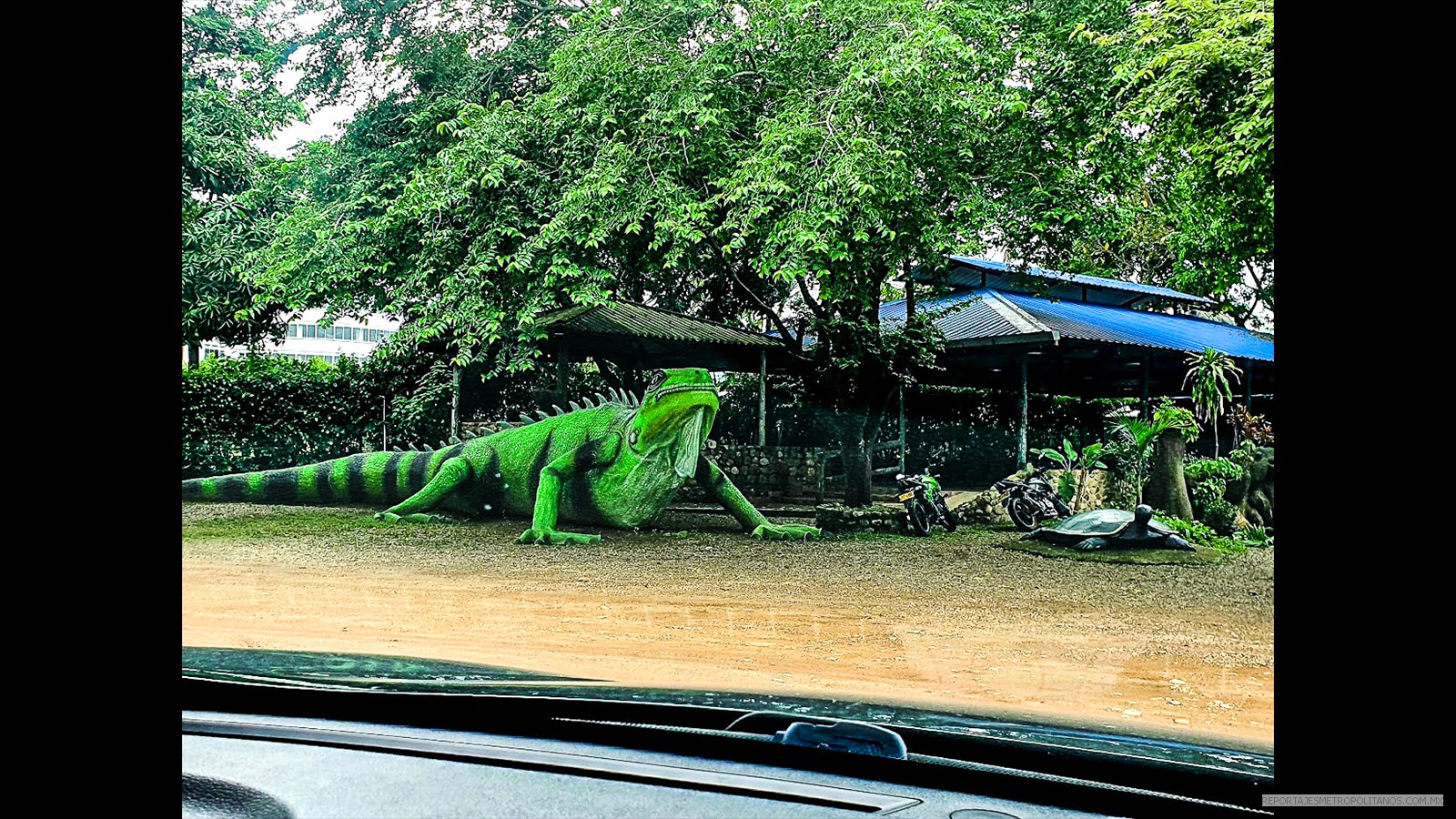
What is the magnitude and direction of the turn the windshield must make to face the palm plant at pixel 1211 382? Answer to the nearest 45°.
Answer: approximately 90° to its right

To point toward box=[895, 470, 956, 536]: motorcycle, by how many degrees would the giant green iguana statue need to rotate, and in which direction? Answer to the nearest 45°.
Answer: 0° — it already faces it

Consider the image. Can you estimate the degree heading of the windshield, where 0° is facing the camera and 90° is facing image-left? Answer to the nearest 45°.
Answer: approximately 180°

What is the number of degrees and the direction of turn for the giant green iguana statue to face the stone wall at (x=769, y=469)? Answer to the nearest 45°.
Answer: approximately 45° to its left

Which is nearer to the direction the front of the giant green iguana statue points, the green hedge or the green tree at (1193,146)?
the green tree

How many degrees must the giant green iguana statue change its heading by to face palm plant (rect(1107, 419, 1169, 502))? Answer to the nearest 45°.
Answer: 0° — it already faces it

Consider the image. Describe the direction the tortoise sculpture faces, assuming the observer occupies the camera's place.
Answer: facing the viewer and to the right of the viewer

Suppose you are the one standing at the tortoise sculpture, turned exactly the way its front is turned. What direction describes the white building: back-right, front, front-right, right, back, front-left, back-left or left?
back-right

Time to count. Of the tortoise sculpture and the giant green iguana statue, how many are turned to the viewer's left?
0

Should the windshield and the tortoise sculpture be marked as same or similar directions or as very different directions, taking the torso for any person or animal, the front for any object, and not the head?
very different directions
